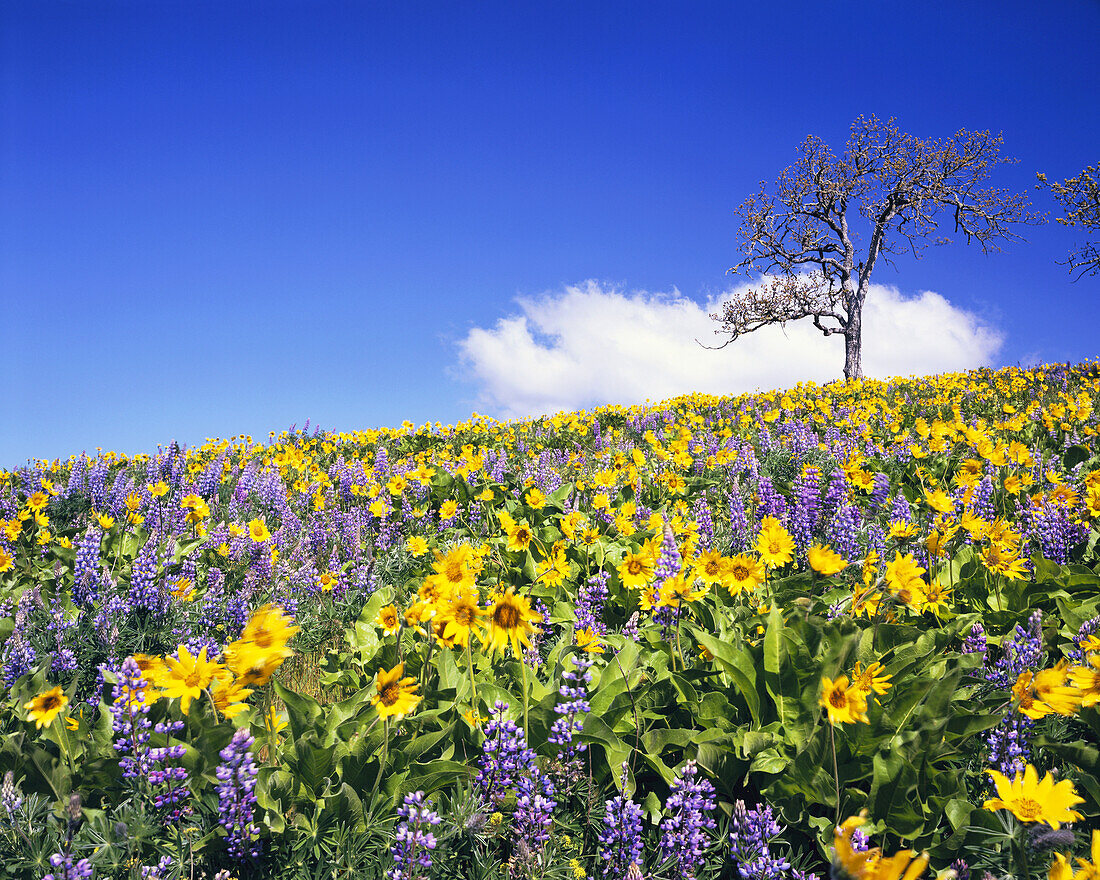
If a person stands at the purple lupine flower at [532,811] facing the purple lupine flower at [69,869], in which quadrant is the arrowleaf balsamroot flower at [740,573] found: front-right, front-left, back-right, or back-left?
back-right

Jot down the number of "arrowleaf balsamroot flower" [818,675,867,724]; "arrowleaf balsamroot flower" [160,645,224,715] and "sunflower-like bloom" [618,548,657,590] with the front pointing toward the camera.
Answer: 3

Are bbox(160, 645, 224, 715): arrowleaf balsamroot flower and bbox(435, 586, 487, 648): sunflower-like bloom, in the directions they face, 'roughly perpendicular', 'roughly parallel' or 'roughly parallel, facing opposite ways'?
roughly parallel

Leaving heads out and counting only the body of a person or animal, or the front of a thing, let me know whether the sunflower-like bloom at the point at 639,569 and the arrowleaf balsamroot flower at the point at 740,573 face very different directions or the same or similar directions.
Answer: same or similar directions

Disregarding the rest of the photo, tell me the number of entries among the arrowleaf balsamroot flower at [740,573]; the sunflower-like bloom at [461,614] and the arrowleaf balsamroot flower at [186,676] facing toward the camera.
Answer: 3

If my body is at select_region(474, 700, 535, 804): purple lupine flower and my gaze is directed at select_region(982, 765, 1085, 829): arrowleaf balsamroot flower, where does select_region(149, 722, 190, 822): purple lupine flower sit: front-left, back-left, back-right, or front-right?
back-right

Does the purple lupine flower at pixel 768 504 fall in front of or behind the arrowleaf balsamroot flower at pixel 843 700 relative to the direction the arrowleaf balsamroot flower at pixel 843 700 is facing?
behind

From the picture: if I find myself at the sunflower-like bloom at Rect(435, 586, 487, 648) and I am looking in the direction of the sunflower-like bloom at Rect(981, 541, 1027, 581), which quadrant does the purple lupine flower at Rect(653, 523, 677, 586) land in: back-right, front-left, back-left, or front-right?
front-left

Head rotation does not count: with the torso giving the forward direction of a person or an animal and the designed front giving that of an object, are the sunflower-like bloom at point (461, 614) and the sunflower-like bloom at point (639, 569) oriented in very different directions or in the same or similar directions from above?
same or similar directions

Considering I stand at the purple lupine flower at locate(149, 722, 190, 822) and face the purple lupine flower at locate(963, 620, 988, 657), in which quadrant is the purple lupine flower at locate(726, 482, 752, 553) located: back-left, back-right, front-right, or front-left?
front-left

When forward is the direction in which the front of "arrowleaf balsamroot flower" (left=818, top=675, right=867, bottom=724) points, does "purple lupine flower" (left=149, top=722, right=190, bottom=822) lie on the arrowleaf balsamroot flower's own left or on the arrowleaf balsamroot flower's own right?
on the arrowleaf balsamroot flower's own right

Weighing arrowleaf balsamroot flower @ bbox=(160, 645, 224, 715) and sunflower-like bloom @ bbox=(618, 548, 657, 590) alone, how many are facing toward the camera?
2

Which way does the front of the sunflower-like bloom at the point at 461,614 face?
toward the camera

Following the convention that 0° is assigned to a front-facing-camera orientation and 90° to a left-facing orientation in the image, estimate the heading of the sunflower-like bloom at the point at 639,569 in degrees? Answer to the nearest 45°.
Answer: approximately 0°

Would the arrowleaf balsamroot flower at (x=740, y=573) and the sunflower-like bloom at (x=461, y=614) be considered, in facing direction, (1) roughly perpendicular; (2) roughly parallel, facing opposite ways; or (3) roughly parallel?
roughly parallel

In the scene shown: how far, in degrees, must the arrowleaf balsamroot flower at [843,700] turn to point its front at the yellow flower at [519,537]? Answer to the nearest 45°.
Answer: approximately 135° to its right

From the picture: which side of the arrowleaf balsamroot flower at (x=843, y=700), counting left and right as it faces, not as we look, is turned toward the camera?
front

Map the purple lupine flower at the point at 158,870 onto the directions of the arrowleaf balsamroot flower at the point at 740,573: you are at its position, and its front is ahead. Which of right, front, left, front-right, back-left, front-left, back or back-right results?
front-right

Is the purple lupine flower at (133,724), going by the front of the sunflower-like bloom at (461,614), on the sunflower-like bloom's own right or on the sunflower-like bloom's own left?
on the sunflower-like bloom's own right

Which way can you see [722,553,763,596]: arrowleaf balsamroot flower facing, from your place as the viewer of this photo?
facing the viewer
